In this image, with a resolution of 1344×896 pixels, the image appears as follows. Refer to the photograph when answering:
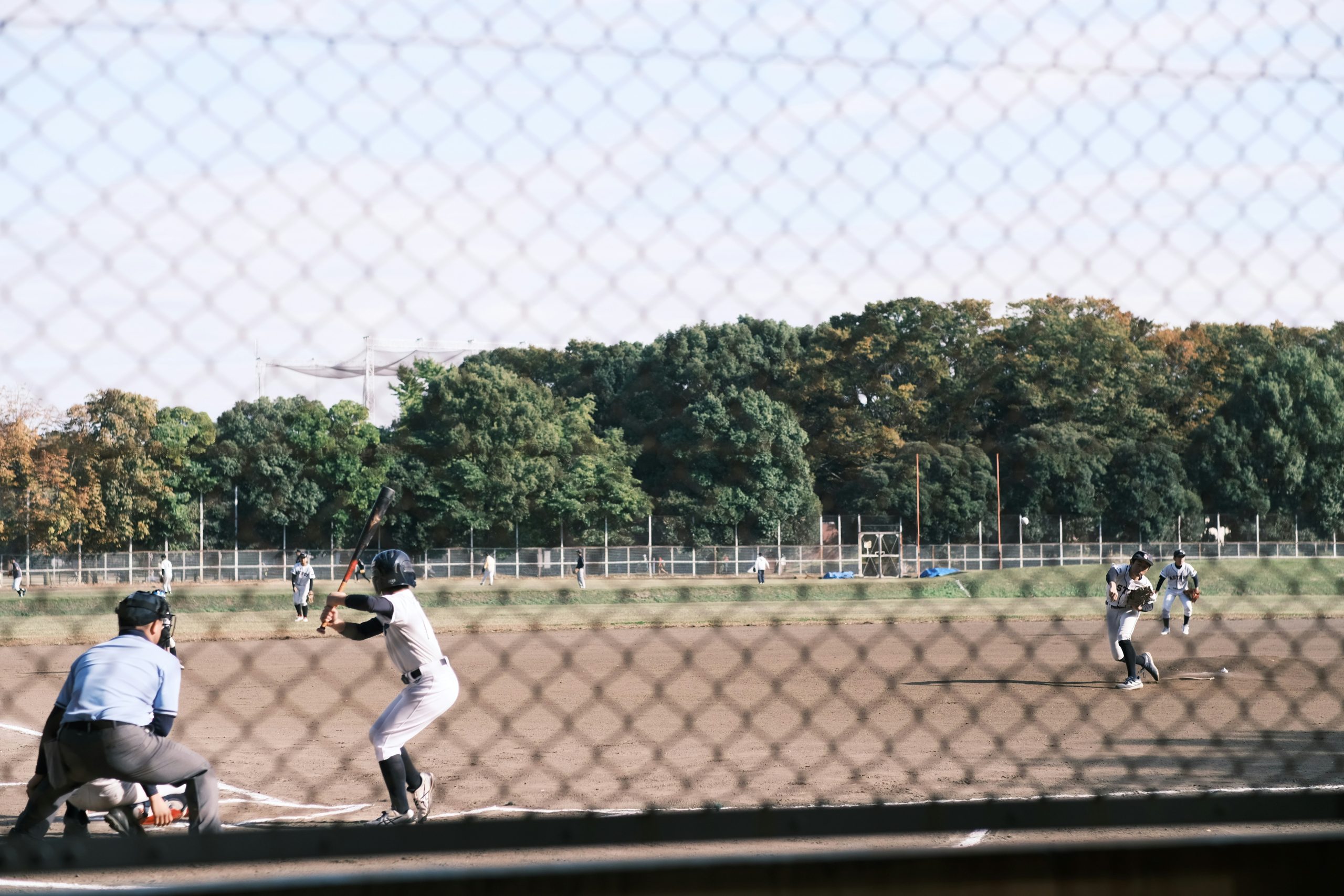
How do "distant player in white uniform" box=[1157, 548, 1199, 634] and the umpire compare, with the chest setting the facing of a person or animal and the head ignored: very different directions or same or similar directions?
very different directions

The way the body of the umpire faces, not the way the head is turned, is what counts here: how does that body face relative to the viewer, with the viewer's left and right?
facing away from the viewer and to the right of the viewer

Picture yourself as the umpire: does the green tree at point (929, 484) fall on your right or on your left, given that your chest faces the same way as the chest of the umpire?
on your right

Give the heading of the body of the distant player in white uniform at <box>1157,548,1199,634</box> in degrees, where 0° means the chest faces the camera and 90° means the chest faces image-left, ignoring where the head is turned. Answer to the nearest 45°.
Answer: approximately 0°

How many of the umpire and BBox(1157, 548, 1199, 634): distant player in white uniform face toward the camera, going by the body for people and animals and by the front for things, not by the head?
1
